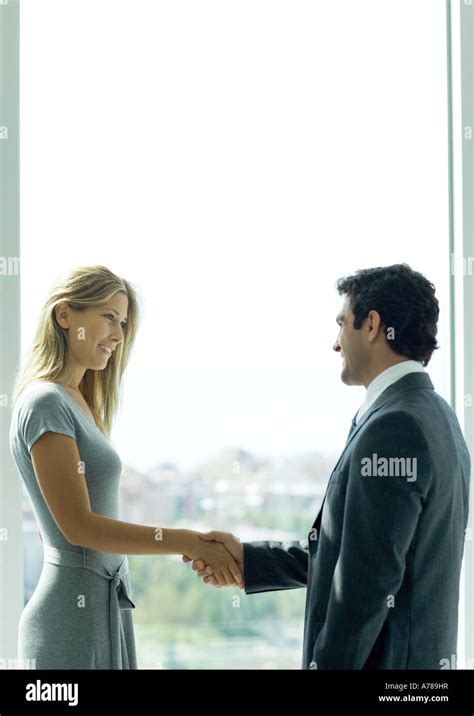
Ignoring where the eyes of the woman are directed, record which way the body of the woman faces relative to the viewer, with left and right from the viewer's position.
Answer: facing to the right of the viewer

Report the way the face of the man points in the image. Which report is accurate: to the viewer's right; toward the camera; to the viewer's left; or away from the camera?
to the viewer's left

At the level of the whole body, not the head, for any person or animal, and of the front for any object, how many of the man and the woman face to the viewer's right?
1

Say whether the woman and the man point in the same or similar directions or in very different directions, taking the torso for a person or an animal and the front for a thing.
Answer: very different directions

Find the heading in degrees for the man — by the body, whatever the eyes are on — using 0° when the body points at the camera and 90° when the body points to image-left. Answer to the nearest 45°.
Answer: approximately 90°

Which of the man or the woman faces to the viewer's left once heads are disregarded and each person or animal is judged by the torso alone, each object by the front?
the man
